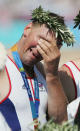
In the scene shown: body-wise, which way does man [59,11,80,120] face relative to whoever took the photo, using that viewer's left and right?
facing the viewer and to the right of the viewer

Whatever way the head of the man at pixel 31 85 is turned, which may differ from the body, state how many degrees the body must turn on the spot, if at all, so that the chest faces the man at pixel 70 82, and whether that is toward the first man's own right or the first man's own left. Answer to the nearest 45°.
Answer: approximately 90° to the first man's own left

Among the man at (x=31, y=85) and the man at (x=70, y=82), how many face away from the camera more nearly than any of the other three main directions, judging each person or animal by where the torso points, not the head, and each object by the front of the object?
0

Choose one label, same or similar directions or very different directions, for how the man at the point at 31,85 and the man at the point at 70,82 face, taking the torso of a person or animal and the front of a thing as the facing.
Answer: same or similar directions

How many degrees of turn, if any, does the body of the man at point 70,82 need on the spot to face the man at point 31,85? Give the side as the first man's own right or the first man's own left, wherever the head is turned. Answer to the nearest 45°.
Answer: approximately 90° to the first man's own right
